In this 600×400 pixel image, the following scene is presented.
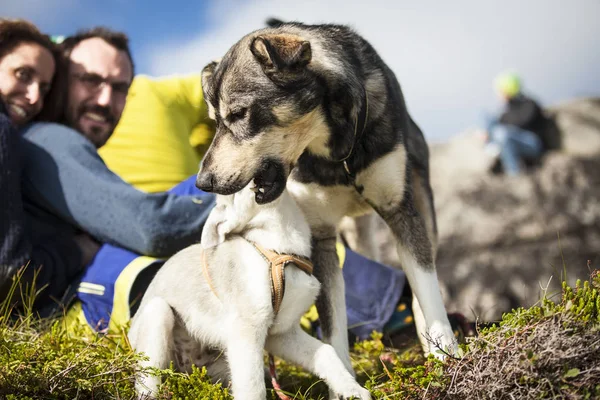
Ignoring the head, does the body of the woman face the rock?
no

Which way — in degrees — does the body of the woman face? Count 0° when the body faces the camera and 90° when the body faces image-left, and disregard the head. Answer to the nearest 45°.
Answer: approximately 315°

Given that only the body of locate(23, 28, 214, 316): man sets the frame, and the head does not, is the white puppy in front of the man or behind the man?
in front

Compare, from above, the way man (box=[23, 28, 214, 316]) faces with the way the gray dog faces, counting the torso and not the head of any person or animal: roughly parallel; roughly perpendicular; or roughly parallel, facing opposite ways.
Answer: roughly perpendicular

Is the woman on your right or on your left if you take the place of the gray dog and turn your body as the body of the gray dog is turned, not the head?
on your right

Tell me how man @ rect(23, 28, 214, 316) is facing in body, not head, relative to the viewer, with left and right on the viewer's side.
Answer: facing the viewer and to the right of the viewer

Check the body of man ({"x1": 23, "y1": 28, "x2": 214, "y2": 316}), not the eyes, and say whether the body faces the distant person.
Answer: no

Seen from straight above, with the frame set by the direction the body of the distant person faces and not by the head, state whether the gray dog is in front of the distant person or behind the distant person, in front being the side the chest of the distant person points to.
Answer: in front

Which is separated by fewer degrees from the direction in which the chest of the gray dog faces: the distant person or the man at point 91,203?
the man

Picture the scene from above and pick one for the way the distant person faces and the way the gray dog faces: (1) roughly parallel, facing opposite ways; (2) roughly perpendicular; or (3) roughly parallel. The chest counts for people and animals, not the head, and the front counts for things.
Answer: roughly parallel

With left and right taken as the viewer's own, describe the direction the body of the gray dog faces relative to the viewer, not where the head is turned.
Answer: facing the viewer and to the left of the viewer

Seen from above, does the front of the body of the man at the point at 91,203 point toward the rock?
no

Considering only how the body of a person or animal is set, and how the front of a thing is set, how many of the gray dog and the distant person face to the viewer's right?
0
